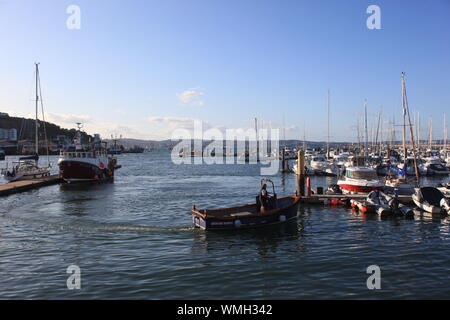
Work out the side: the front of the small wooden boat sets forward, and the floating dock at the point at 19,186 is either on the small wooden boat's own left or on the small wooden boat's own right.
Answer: on the small wooden boat's own left

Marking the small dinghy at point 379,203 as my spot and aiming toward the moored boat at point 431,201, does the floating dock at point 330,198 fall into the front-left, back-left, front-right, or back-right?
back-left

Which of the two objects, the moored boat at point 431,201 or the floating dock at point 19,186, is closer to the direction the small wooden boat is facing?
the moored boat

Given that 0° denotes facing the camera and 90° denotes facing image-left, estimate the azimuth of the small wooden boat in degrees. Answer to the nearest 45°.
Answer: approximately 225°

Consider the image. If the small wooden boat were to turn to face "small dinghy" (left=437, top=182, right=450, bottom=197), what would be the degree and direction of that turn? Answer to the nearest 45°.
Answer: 0° — it already faces it

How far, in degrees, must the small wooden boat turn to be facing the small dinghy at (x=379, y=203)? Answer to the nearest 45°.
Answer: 0° — it already faces it

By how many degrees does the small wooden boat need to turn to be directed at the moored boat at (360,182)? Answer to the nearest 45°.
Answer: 0° — it already faces it
